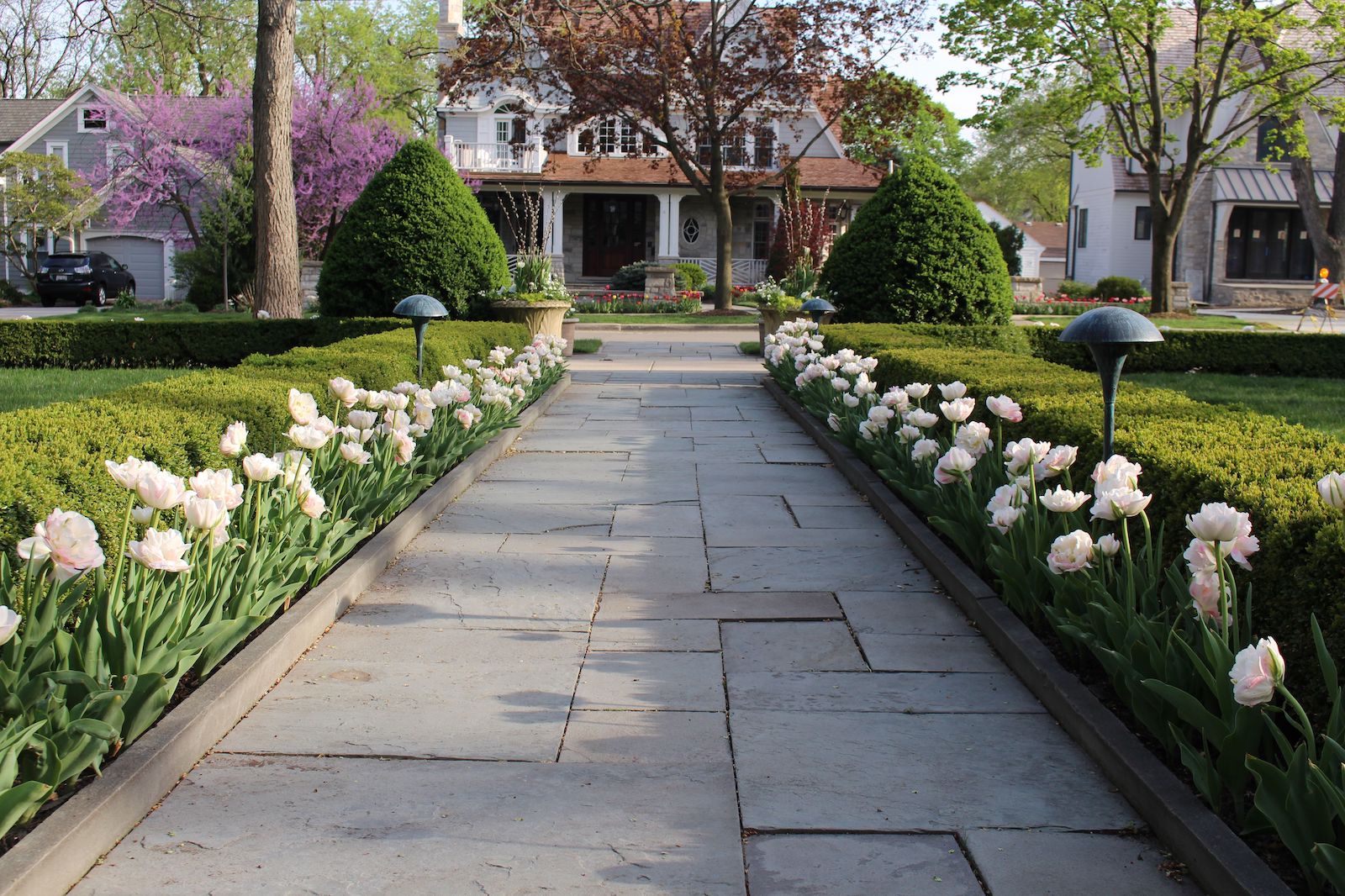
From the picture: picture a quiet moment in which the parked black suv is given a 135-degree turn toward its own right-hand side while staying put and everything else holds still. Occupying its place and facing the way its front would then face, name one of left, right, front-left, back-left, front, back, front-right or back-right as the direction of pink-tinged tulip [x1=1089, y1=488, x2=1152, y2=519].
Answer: front

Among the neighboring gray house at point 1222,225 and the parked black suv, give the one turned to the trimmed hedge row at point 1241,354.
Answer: the neighboring gray house

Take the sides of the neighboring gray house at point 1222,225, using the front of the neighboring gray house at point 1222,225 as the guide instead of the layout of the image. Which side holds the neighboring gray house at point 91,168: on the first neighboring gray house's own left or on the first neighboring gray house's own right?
on the first neighboring gray house's own right

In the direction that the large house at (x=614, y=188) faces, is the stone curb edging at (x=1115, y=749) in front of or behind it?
in front

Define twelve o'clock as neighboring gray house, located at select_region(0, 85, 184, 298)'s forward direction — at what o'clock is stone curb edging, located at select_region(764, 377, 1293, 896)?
The stone curb edging is roughly at 12 o'clock from the neighboring gray house.

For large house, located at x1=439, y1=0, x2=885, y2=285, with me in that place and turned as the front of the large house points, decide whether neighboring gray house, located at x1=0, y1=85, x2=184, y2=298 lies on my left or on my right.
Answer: on my right

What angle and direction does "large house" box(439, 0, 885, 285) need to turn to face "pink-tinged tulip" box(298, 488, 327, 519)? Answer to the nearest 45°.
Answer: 0° — it already faces it

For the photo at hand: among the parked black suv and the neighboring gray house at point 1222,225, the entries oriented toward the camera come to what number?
1

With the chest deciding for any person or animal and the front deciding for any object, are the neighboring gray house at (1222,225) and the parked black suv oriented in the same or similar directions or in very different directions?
very different directions

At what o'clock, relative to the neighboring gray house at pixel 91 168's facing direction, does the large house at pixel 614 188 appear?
The large house is roughly at 10 o'clock from the neighboring gray house.

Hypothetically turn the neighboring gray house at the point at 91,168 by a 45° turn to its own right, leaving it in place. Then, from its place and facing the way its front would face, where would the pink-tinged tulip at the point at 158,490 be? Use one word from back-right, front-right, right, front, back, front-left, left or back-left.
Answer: front-left

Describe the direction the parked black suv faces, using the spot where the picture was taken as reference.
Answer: facing away from the viewer and to the right of the viewer

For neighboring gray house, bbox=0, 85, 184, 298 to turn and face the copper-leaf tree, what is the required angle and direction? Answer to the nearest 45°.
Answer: approximately 45° to its left

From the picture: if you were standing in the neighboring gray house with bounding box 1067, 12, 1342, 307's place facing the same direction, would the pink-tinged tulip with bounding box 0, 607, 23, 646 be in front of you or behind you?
in front

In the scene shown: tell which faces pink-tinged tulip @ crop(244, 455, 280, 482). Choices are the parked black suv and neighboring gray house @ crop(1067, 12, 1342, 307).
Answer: the neighboring gray house

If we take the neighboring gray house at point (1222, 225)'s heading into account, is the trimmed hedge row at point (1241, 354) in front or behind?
in front
